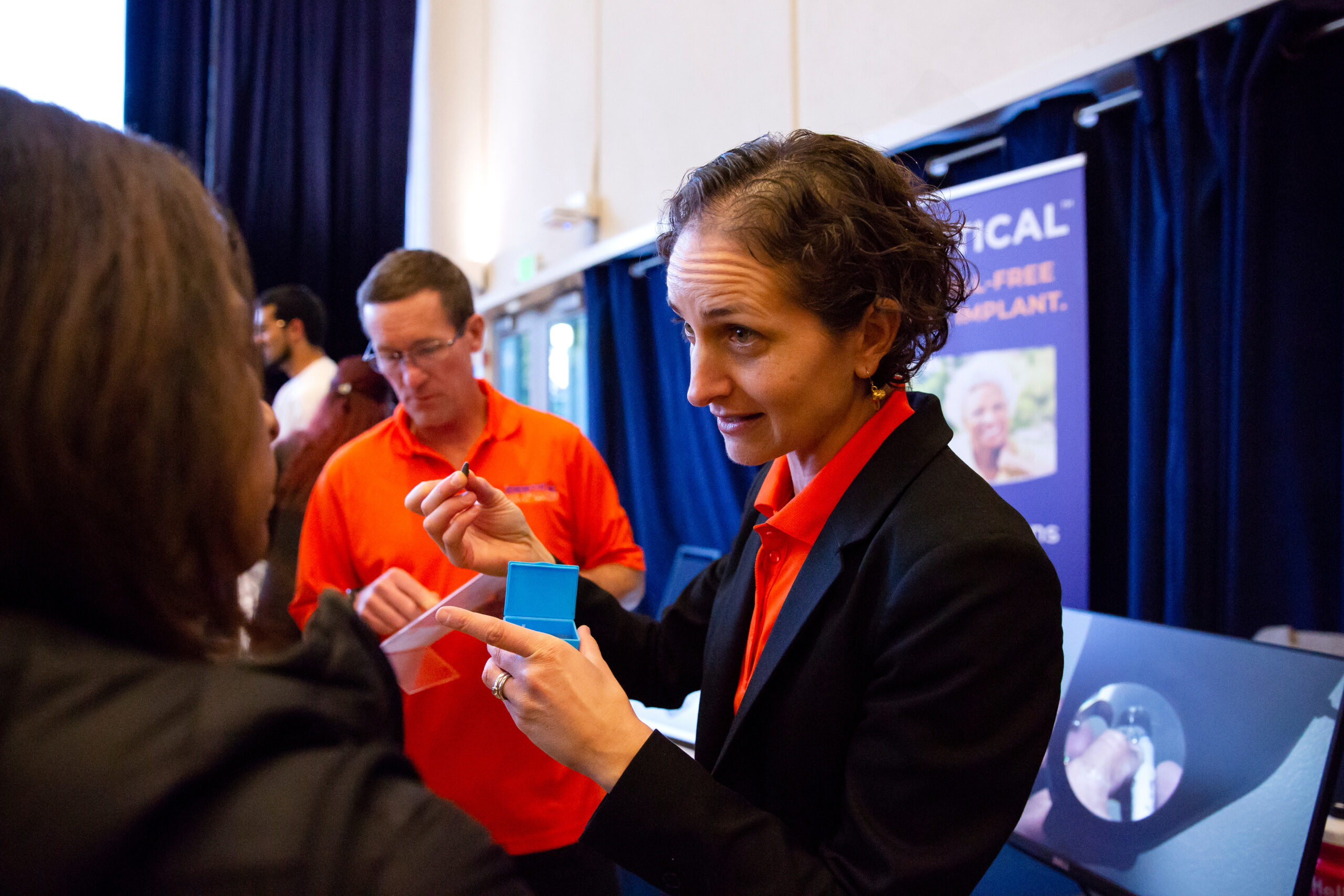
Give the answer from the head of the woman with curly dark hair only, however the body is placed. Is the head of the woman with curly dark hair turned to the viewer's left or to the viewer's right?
to the viewer's left

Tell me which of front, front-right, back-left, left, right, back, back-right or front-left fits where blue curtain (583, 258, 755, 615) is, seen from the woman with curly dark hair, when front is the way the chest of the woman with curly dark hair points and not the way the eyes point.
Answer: back-right

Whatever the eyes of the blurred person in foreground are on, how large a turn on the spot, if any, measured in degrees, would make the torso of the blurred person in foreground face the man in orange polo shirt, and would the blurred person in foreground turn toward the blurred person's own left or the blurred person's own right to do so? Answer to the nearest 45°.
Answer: approximately 45° to the blurred person's own left

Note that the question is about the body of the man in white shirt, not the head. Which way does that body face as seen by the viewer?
to the viewer's left

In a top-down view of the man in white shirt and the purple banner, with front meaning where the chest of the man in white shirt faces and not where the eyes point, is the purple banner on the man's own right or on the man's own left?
on the man's own left

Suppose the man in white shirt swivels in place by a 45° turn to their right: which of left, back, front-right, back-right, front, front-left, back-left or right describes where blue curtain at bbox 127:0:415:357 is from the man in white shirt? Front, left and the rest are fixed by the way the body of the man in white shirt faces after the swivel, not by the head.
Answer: front-right

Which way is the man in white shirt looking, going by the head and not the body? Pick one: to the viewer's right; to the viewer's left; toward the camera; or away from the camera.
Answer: to the viewer's left

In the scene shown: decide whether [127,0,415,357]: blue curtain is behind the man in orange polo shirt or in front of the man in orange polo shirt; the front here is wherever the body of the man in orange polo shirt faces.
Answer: behind

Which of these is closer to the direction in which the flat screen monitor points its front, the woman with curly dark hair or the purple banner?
the woman with curly dark hair

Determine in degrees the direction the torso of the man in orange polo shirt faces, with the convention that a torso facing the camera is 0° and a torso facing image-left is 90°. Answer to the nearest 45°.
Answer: approximately 0°
